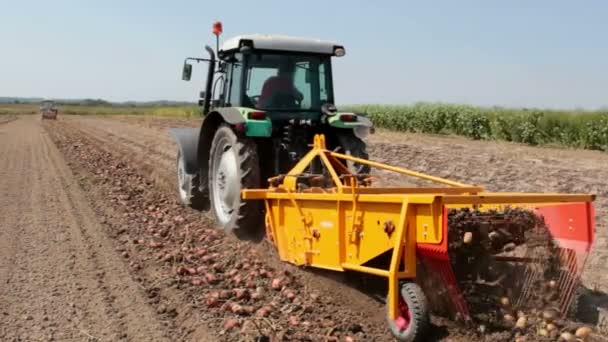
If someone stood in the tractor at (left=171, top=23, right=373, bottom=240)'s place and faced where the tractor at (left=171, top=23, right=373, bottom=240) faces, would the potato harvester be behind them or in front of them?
behind

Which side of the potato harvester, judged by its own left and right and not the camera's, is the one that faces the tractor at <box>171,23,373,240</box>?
front

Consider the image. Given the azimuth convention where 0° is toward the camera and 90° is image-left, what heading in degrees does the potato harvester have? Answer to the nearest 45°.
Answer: approximately 135°

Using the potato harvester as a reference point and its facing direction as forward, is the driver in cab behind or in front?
in front

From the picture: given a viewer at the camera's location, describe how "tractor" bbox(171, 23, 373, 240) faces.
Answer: facing away from the viewer and to the left of the viewer

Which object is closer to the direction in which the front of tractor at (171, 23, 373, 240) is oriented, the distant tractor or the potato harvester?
the distant tractor
